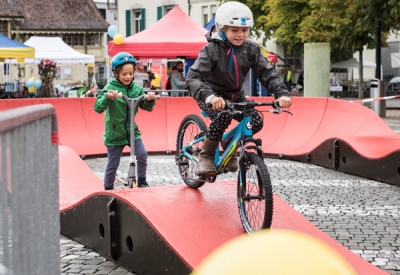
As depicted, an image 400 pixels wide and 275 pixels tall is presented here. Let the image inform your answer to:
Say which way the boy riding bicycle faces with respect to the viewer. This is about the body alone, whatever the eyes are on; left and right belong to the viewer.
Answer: facing the viewer and to the right of the viewer

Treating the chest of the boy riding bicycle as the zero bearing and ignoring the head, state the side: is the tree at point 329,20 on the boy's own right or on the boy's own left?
on the boy's own left

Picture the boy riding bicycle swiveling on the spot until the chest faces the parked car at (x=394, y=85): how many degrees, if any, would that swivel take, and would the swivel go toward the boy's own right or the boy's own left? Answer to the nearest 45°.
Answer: approximately 135° to the boy's own left

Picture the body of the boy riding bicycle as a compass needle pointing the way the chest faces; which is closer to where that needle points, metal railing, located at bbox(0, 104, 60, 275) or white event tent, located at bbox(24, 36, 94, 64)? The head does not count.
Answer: the metal railing

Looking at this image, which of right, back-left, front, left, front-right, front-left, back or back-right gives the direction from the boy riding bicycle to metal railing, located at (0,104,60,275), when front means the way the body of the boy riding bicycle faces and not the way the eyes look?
front-right

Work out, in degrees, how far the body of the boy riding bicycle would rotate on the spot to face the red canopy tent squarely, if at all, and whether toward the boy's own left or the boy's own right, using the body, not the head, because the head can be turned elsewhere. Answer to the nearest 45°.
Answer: approximately 135° to the boy's own left

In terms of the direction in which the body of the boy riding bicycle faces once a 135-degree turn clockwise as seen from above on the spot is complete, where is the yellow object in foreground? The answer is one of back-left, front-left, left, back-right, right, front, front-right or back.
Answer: left

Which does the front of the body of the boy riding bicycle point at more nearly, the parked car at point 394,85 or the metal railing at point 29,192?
the metal railing
